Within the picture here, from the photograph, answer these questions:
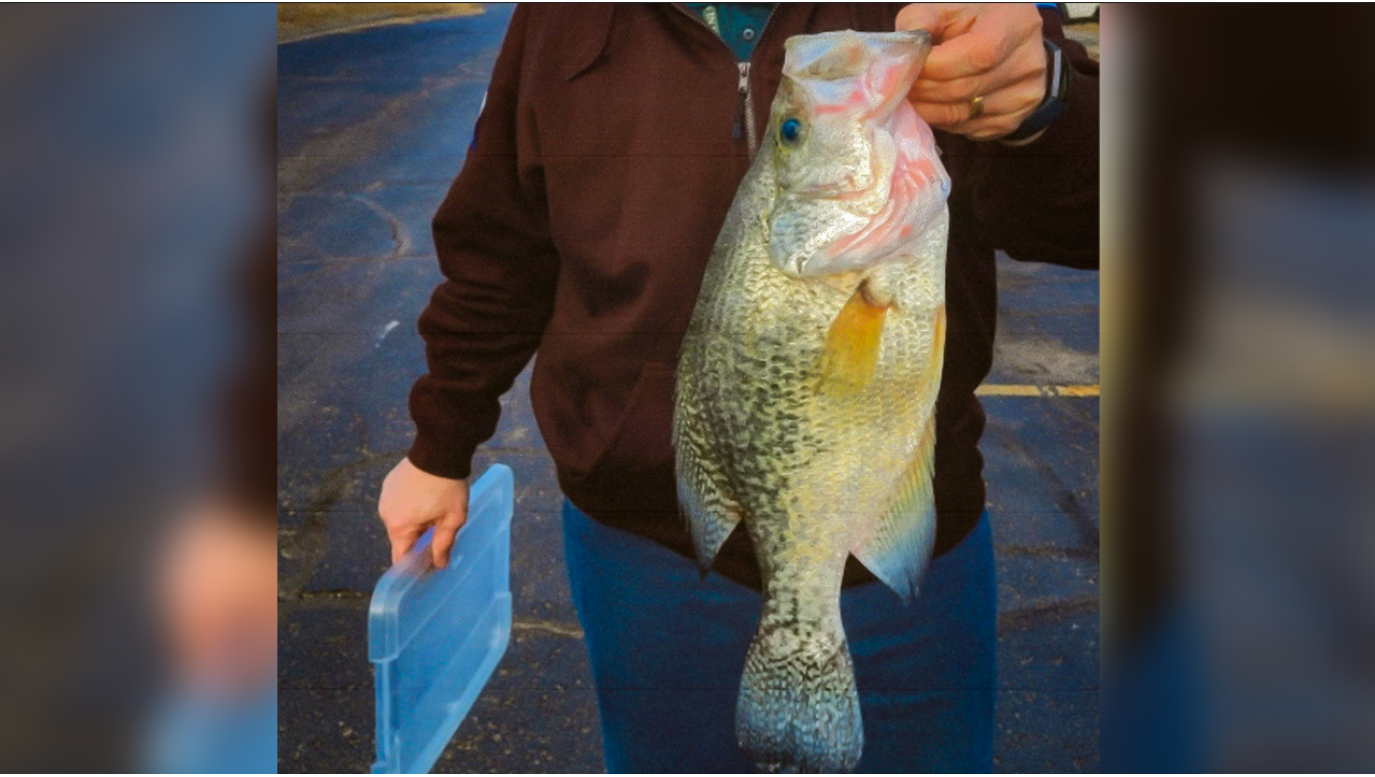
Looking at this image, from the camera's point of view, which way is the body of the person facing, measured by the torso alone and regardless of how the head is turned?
toward the camera

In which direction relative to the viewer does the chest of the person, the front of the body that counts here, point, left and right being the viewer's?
facing the viewer
